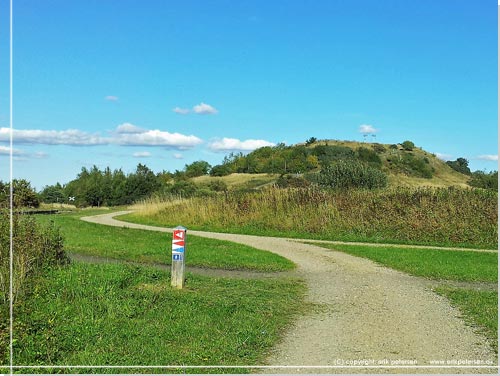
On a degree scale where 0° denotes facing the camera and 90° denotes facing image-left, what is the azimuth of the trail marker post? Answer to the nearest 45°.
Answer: approximately 0°
